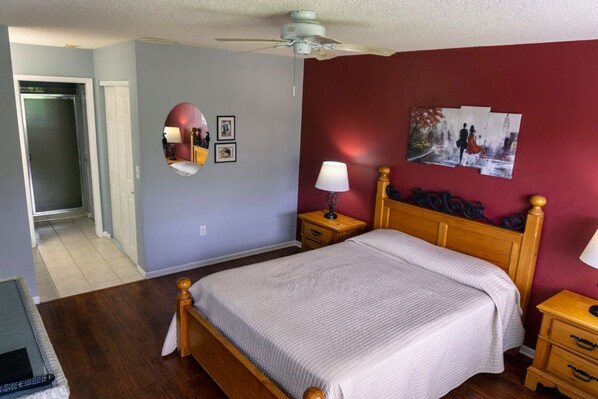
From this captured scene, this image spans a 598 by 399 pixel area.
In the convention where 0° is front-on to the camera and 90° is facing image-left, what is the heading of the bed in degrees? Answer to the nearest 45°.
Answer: approximately 45°

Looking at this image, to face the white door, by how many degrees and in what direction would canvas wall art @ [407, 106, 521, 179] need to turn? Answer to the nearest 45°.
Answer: approximately 45° to its right

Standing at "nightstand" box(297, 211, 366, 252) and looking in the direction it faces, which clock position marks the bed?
The bed is roughly at 10 o'clock from the nightstand.

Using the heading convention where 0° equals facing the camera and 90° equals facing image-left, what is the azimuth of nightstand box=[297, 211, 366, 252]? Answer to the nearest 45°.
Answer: approximately 45°

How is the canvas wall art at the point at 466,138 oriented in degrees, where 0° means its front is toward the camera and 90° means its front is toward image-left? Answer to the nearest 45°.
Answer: approximately 45°

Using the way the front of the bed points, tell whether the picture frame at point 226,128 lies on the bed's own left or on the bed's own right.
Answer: on the bed's own right

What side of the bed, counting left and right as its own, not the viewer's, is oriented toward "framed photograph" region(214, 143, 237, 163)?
right
